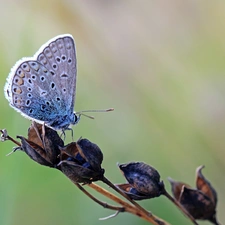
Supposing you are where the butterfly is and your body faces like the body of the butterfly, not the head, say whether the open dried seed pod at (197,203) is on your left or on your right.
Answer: on your right

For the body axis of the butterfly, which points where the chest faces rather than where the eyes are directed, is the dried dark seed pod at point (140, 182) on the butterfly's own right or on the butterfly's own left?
on the butterfly's own right

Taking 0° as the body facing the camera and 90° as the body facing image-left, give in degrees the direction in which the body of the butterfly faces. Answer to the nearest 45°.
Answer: approximately 270°

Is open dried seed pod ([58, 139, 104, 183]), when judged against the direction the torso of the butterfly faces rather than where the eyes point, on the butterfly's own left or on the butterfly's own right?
on the butterfly's own right
